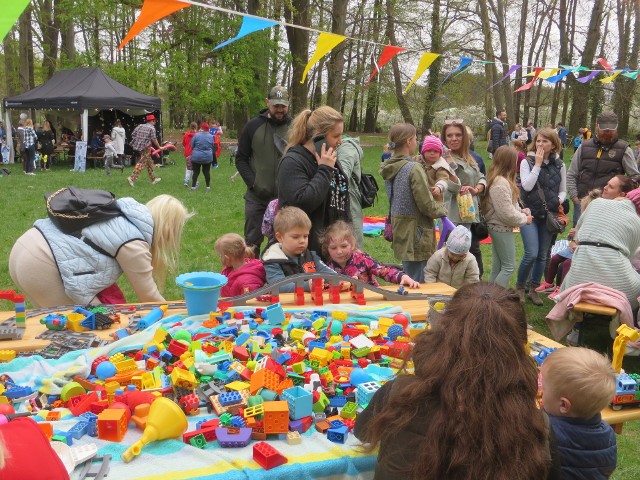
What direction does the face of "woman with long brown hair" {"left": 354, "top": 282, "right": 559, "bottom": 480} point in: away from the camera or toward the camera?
away from the camera

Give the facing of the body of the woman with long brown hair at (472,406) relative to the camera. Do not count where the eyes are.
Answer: away from the camera

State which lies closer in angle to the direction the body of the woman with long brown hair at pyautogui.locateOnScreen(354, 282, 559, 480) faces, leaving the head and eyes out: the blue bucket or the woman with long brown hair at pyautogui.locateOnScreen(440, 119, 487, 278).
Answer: the woman with long brown hair

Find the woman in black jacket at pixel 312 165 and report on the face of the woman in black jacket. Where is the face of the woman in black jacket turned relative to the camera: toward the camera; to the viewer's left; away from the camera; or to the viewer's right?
to the viewer's right
